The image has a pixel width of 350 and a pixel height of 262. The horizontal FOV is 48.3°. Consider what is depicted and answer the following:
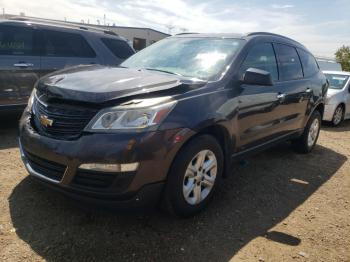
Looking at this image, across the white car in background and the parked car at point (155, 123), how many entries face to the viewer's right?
0

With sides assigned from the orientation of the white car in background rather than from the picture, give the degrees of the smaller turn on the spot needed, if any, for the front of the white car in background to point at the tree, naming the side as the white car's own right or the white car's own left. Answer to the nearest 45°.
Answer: approximately 135° to the white car's own right

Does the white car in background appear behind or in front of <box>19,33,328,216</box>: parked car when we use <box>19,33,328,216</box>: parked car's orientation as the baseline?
behind

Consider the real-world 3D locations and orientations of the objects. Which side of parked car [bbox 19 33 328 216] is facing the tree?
back

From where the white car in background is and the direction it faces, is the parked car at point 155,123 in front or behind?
in front

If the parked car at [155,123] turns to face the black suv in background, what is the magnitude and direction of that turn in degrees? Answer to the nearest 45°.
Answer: approximately 90° to its right

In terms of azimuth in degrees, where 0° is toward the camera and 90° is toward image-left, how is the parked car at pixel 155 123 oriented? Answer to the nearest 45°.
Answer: approximately 45°
